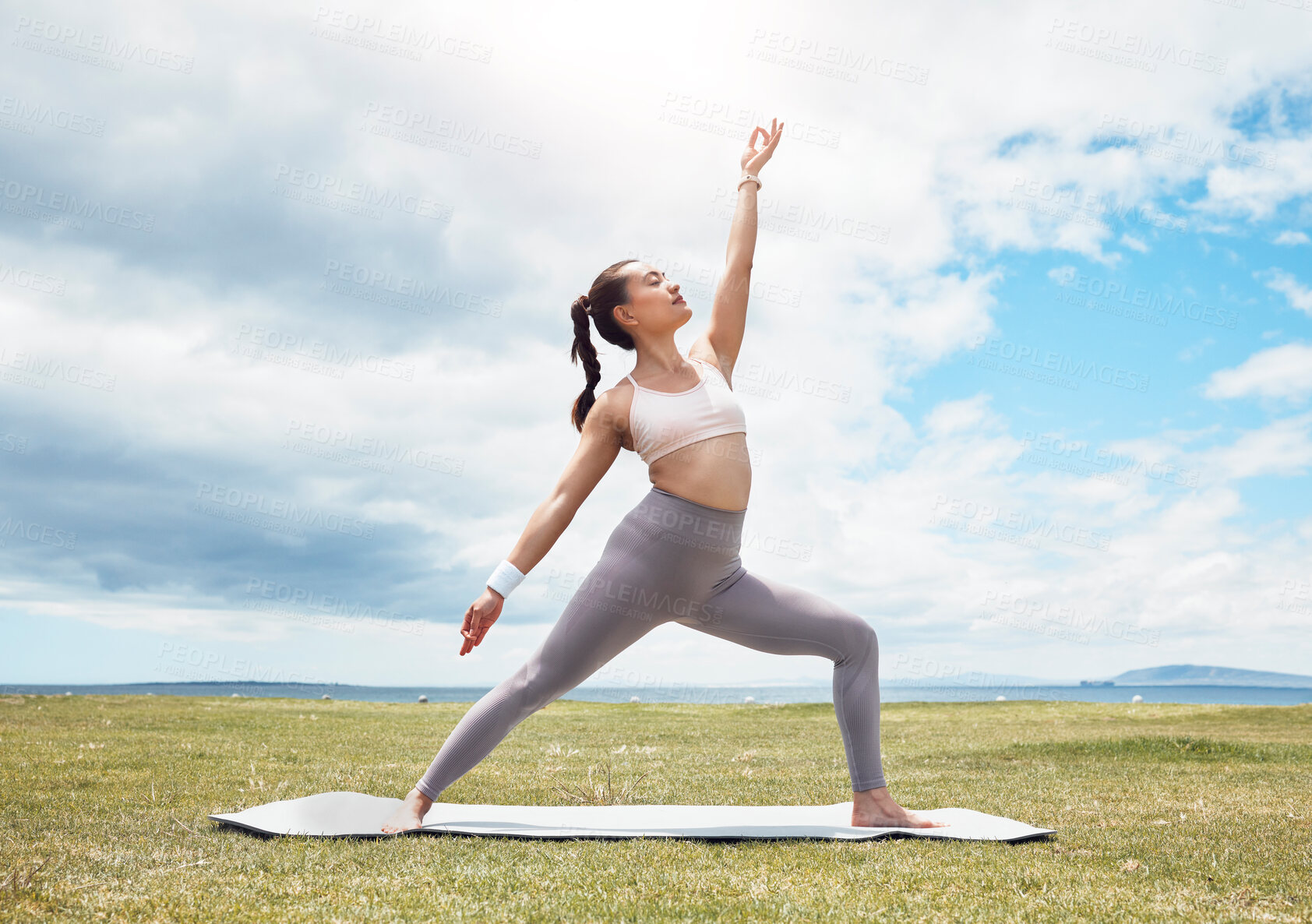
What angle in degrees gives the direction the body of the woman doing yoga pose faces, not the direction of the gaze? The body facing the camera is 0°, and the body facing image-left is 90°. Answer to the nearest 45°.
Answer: approximately 315°
